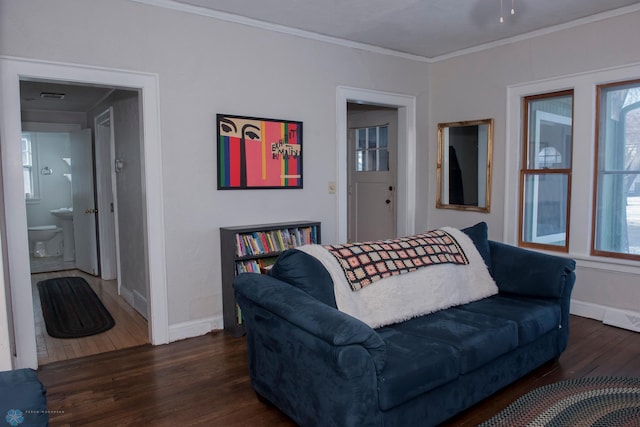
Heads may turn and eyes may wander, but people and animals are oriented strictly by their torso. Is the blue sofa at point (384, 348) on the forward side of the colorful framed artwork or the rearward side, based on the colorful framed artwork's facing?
on the forward side

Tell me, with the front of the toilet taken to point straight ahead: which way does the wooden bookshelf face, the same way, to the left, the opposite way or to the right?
to the right

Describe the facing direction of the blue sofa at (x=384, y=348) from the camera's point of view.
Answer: facing the viewer and to the right of the viewer

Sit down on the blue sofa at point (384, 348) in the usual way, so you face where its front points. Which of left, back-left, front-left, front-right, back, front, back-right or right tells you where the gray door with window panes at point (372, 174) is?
back-left

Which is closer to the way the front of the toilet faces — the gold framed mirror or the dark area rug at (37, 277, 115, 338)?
the gold framed mirror

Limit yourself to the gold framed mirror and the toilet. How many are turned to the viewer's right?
1

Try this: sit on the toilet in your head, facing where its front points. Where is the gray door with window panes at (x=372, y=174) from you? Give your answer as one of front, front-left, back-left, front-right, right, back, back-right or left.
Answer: front-right

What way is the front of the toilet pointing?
to the viewer's right

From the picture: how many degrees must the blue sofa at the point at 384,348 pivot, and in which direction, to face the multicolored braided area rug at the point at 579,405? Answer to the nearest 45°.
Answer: approximately 45° to its left

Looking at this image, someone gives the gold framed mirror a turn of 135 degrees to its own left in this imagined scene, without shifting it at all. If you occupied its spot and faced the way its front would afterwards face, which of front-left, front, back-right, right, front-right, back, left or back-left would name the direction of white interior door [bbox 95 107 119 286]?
back

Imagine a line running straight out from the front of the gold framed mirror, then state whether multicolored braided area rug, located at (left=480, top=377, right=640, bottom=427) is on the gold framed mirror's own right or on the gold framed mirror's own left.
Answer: on the gold framed mirror's own left

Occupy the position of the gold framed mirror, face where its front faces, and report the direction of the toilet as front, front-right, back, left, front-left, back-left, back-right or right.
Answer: front-right

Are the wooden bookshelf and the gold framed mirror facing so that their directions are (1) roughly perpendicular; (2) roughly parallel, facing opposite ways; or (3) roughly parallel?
roughly perpendicular

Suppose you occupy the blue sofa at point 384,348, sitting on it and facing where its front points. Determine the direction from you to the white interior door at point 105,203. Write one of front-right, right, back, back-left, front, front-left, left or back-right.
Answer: back
